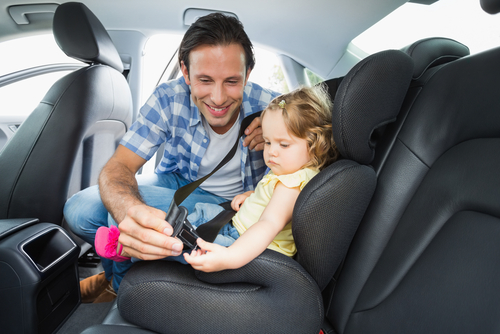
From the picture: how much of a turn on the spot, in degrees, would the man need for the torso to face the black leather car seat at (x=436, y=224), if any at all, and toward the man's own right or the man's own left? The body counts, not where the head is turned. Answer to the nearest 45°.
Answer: approximately 45° to the man's own left

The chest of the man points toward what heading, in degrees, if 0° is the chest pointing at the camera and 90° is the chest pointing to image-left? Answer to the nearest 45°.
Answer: approximately 0°
